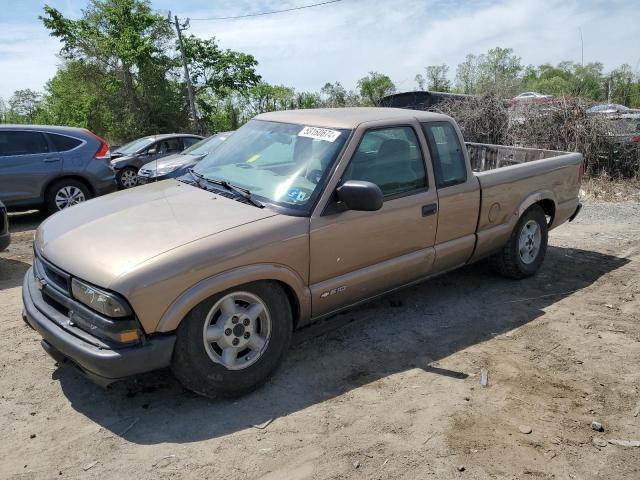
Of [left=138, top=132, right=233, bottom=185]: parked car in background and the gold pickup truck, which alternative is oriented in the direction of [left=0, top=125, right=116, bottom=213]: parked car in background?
[left=138, top=132, right=233, bottom=185]: parked car in background

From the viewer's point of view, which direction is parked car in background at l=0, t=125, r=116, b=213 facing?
to the viewer's left

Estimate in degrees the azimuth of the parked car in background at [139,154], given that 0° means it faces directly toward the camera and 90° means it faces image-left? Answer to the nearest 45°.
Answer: approximately 45°

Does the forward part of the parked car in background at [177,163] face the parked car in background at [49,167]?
yes

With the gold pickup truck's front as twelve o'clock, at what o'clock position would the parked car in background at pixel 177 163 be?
The parked car in background is roughly at 4 o'clock from the gold pickup truck.

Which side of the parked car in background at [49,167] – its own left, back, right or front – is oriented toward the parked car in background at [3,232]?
left

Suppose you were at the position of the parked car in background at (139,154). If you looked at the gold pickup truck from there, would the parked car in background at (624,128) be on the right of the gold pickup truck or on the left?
left

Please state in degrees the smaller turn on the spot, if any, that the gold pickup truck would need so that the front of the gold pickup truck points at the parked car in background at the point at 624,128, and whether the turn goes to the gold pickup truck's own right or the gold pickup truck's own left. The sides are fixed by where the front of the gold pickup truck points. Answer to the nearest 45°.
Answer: approximately 180°

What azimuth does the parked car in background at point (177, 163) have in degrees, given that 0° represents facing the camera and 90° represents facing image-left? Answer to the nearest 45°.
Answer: approximately 45°

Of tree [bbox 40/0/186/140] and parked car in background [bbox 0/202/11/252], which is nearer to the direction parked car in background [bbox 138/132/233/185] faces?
the parked car in background
